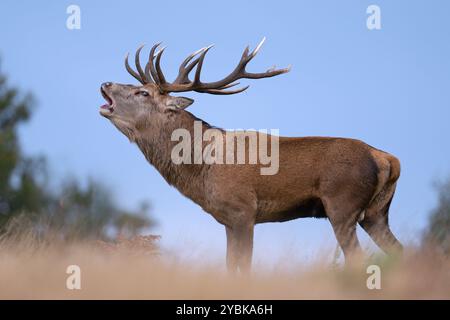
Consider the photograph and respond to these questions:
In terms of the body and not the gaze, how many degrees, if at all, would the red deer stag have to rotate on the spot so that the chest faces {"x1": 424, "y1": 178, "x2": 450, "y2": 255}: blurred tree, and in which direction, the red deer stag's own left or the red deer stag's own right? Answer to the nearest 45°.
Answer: approximately 135° to the red deer stag's own right

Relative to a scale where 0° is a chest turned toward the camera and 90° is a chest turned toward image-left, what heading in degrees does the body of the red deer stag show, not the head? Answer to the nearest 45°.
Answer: approximately 90°

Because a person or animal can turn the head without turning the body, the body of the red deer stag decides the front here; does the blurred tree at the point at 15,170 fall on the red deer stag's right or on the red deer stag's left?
on the red deer stag's right
